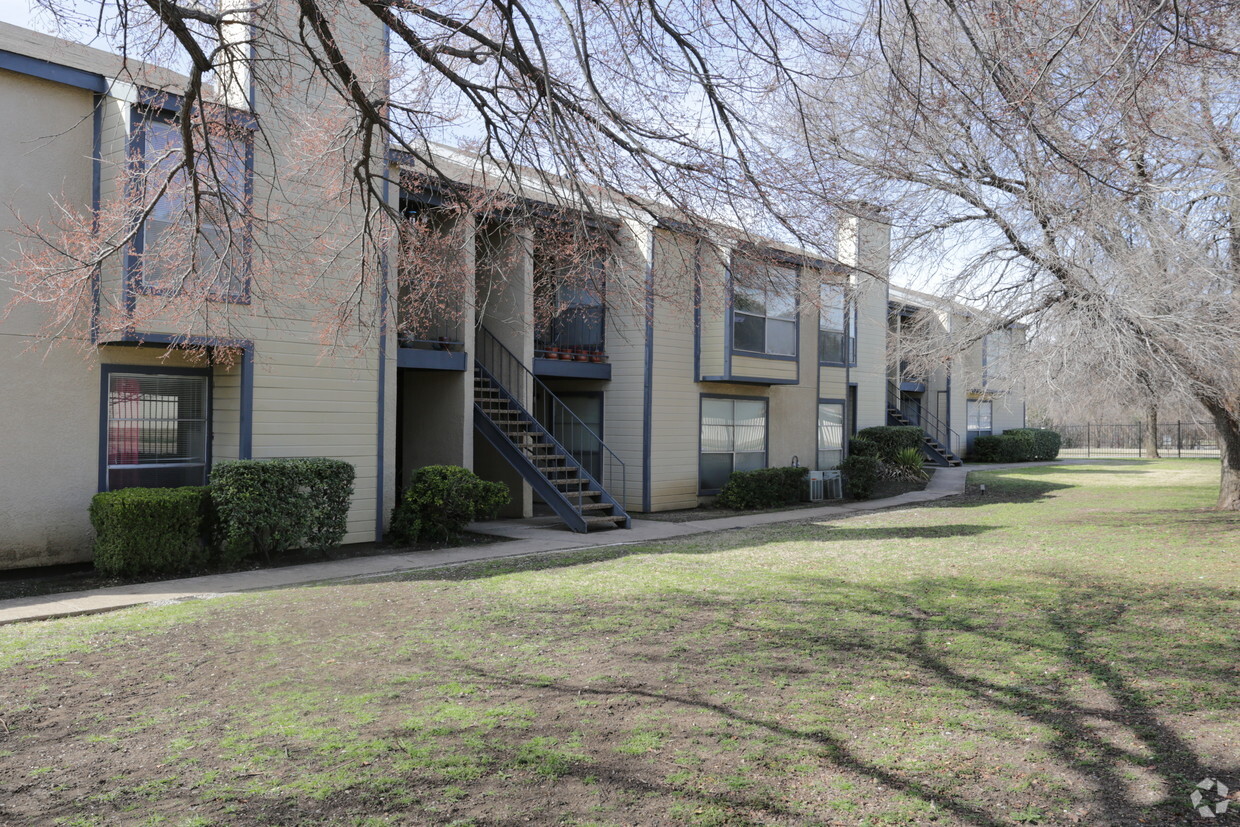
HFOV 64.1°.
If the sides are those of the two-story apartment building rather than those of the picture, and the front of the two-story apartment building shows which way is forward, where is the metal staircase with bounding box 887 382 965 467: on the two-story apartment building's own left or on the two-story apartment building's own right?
on the two-story apartment building's own left

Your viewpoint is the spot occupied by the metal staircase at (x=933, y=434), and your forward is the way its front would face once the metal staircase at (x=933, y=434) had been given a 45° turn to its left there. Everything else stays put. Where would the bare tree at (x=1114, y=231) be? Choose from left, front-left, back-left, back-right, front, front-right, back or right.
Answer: right

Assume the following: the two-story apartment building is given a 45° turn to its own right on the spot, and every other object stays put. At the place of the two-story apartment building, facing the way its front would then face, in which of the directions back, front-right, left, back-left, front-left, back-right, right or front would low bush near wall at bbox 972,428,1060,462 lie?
back-left

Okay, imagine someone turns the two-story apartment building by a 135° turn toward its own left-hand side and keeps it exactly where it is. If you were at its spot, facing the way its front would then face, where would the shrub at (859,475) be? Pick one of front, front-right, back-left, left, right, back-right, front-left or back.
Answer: front-right

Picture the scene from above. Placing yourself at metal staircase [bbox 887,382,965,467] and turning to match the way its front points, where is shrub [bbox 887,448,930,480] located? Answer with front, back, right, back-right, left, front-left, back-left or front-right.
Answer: front-right

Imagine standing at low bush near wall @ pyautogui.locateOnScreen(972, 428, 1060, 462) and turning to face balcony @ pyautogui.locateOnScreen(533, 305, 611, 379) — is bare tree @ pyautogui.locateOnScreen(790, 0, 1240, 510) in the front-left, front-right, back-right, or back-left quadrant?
front-left

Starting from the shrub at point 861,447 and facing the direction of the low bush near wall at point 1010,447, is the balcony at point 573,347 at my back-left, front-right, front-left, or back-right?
back-left

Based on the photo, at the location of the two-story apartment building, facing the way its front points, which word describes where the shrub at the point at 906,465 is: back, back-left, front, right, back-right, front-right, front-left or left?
left
